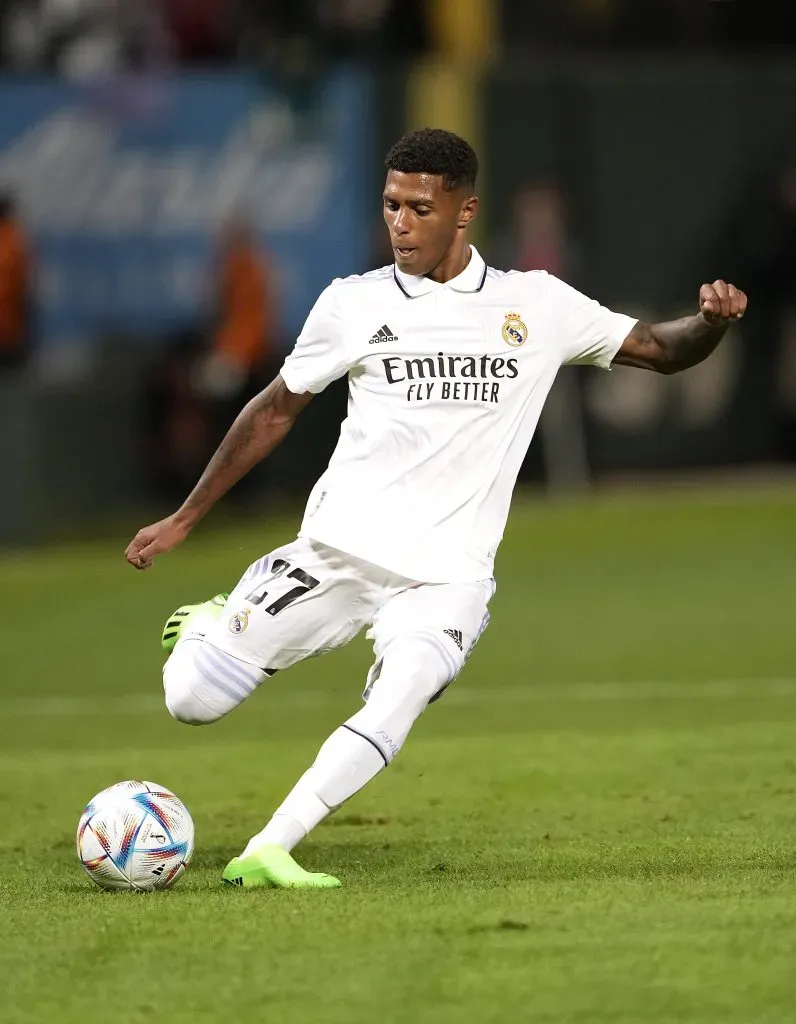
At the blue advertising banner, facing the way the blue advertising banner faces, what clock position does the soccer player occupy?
The soccer player is roughly at 12 o'clock from the blue advertising banner.

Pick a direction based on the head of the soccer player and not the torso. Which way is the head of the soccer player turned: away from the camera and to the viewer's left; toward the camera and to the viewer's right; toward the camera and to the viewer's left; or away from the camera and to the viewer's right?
toward the camera and to the viewer's left

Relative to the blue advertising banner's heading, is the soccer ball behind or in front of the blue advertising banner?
in front
